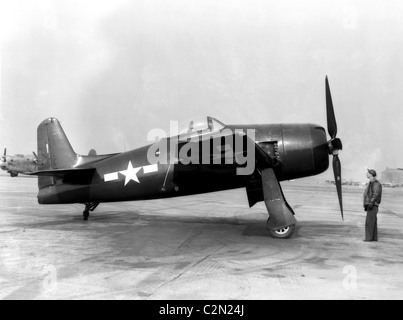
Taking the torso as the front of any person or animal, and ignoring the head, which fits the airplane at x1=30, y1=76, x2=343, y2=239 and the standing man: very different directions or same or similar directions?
very different directions

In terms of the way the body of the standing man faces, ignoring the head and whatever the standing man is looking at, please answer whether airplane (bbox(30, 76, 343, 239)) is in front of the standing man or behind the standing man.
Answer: in front

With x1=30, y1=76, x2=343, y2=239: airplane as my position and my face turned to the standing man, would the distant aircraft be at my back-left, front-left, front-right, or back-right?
back-left

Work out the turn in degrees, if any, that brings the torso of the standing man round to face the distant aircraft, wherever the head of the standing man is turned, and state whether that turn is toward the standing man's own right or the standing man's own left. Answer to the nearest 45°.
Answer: approximately 45° to the standing man's own right

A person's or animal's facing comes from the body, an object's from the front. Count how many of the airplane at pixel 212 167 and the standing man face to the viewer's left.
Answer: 1

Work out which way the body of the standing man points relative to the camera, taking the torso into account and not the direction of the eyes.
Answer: to the viewer's left

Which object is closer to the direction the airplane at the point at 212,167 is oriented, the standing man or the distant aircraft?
the standing man

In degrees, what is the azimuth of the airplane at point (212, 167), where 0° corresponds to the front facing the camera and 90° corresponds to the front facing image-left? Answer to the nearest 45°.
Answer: approximately 270°
